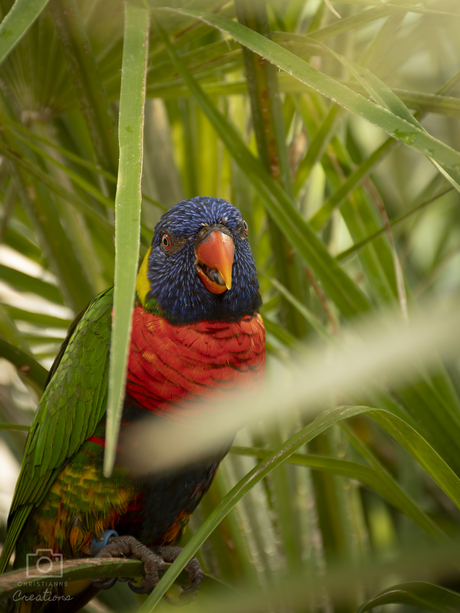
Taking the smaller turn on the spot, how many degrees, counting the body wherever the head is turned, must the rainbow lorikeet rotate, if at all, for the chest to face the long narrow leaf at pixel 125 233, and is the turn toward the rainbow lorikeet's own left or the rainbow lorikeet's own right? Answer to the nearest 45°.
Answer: approximately 45° to the rainbow lorikeet's own right

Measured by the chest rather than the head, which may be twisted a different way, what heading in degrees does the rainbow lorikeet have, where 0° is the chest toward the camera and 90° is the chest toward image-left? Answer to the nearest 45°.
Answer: approximately 315°
